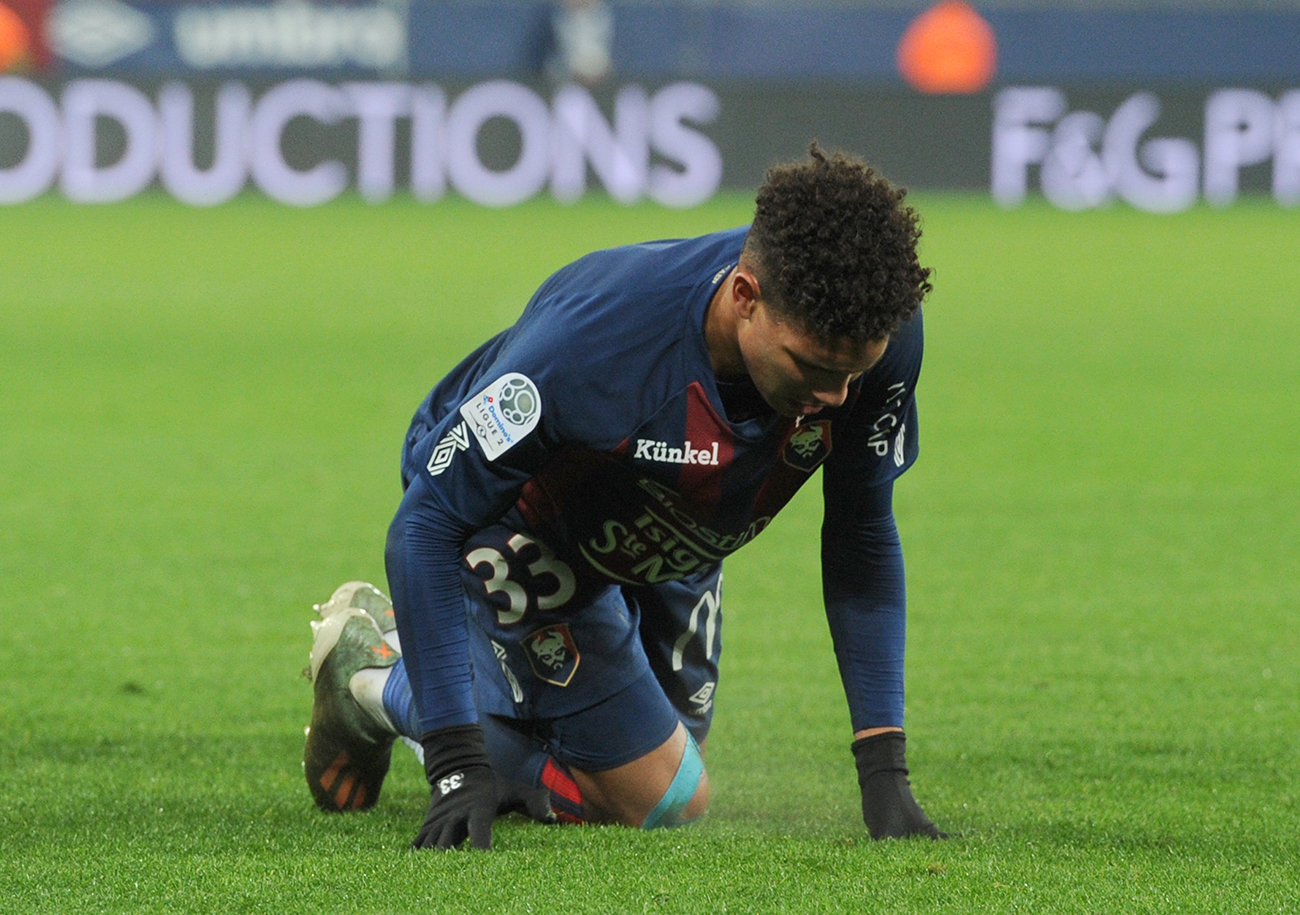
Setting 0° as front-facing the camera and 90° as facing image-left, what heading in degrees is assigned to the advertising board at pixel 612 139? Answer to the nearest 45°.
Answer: approximately 0°

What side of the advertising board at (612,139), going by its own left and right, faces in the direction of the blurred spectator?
back
